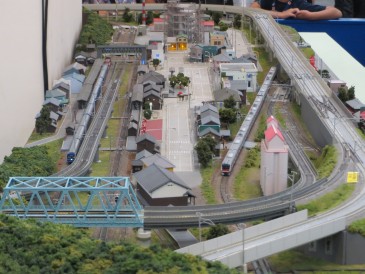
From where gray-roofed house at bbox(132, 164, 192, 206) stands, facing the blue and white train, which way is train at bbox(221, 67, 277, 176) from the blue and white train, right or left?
right

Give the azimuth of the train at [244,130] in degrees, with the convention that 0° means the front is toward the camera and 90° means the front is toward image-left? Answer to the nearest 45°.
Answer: approximately 0°

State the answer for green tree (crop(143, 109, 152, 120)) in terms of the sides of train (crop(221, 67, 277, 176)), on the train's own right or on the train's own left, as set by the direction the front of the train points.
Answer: on the train's own right

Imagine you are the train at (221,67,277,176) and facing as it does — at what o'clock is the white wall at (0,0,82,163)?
The white wall is roughly at 3 o'clock from the train.

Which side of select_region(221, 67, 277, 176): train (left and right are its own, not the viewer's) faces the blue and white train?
right

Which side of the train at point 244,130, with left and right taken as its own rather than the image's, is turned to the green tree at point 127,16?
back

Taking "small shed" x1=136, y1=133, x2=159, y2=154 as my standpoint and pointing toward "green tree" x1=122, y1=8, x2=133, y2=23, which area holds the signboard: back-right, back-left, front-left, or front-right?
back-right

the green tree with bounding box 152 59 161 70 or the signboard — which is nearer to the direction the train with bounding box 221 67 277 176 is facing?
the signboard

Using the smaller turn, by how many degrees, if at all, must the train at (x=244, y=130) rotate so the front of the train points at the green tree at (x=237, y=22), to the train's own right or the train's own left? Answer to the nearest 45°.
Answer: approximately 180°

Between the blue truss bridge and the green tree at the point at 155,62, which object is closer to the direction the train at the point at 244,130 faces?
the blue truss bridge
